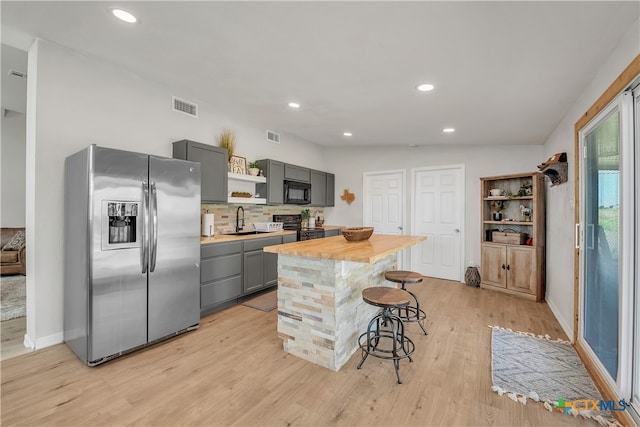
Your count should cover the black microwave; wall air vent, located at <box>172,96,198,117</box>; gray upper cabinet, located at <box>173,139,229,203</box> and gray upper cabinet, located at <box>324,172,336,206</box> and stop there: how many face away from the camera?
0

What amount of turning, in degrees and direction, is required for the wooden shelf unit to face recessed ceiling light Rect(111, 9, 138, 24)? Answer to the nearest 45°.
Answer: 0° — it already faces it

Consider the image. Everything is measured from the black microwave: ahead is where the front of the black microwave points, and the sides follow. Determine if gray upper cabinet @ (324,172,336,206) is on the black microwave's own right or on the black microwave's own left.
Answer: on the black microwave's own left

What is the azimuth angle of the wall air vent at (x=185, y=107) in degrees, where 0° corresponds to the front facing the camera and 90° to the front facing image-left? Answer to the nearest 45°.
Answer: approximately 315°

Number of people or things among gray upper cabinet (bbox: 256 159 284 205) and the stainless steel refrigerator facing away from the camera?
0

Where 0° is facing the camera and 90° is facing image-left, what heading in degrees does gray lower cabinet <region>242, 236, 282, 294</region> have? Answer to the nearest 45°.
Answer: approximately 315°

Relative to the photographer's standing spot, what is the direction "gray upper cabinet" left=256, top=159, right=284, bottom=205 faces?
facing the viewer and to the right of the viewer

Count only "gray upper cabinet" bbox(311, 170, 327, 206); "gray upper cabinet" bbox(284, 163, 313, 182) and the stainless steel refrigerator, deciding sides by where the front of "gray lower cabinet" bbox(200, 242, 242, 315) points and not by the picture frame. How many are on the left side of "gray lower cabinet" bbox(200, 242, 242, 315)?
2

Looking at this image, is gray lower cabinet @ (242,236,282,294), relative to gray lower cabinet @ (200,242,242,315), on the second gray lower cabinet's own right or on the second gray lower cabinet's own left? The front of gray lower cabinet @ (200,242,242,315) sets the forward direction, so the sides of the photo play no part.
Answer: on the second gray lower cabinet's own left

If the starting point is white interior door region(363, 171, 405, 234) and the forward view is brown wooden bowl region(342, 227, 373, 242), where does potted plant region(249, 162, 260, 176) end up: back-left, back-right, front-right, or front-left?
front-right

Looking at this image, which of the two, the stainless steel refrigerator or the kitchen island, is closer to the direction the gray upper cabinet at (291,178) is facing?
the kitchen island
